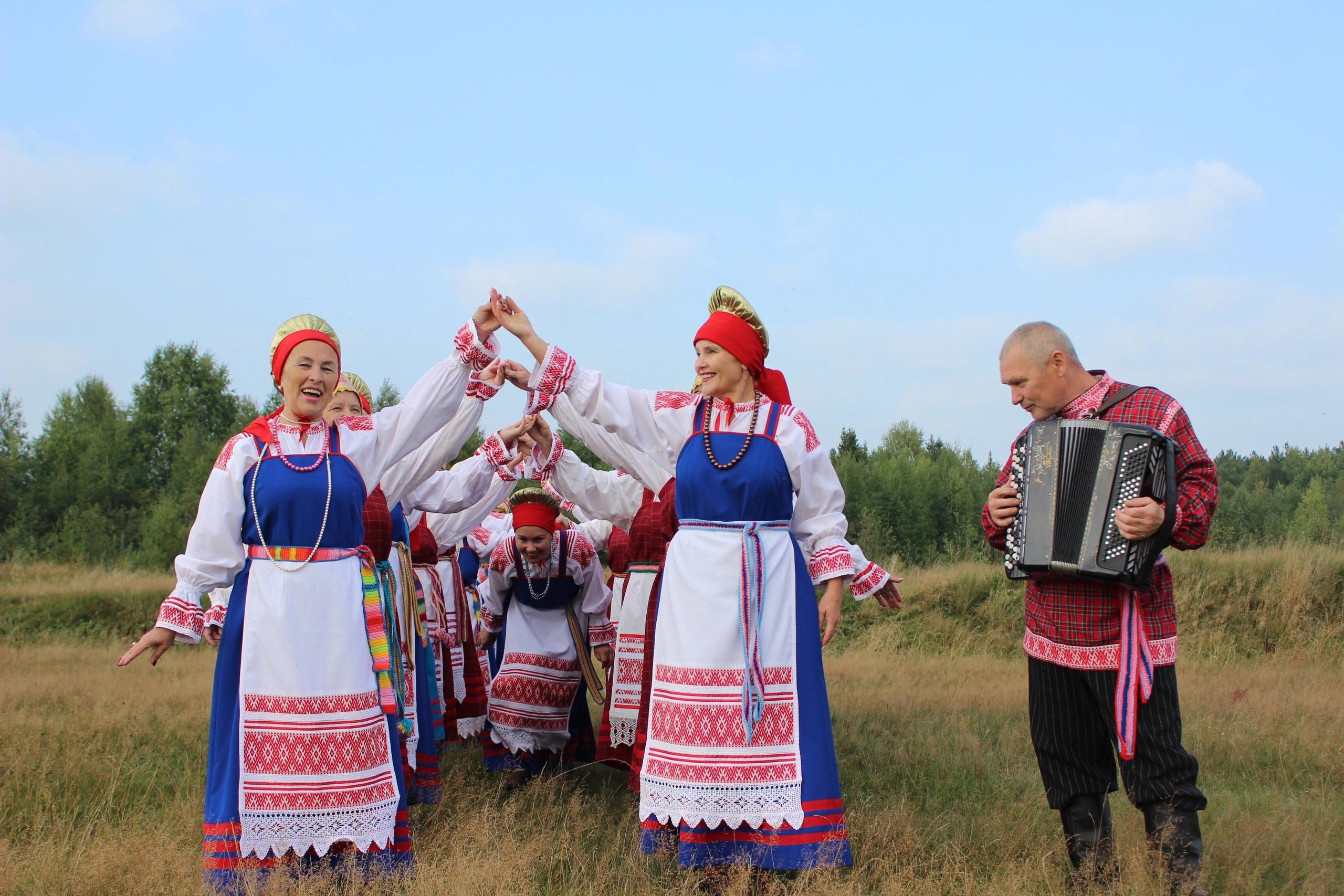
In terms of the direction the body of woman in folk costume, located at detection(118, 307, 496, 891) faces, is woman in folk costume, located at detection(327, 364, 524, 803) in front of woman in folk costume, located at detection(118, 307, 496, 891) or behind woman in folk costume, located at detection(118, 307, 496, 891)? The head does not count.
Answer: behind

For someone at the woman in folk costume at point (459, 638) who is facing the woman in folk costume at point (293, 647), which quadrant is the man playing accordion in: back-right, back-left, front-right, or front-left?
front-left

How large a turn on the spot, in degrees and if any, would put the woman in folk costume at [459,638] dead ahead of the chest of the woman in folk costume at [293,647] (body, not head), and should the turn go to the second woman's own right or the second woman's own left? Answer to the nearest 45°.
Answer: approximately 180°

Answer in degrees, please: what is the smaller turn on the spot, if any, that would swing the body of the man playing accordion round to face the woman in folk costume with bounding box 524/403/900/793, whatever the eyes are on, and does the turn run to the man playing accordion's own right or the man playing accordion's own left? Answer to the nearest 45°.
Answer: approximately 90° to the man playing accordion's own right

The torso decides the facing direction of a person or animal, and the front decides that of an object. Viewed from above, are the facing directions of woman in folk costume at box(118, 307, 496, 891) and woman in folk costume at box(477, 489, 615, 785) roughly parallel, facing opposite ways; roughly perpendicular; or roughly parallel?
roughly parallel

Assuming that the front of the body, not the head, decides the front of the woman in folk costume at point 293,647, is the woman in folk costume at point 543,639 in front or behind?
behind

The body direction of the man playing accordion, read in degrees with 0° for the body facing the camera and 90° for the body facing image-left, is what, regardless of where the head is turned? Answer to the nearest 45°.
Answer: approximately 45°

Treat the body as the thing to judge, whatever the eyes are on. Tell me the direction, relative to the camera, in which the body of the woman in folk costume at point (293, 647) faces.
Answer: toward the camera

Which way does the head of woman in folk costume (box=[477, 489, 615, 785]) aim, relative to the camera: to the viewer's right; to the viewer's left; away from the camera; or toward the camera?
toward the camera

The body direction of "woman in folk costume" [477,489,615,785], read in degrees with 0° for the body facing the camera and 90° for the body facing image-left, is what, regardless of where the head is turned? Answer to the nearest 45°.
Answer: approximately 0°

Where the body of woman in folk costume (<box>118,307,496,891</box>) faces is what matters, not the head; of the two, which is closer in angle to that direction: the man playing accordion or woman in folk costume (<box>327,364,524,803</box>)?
the man playing accordion

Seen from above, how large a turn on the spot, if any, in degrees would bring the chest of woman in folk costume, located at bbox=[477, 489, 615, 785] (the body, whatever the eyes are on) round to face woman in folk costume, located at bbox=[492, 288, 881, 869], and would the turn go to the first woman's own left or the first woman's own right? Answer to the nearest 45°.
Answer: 0° — they already face them

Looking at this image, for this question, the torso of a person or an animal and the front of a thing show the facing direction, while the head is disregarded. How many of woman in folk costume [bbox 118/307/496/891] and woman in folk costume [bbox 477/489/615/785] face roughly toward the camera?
2

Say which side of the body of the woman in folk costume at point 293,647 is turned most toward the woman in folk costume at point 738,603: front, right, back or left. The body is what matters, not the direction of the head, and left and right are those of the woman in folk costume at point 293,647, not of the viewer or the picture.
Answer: left

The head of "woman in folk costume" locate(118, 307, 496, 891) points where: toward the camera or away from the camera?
toward the camera

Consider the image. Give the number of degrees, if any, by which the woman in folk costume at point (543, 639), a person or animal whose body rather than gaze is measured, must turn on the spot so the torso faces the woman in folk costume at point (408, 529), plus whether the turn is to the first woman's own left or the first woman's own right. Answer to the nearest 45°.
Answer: approximately 45° to the first woman's own right
